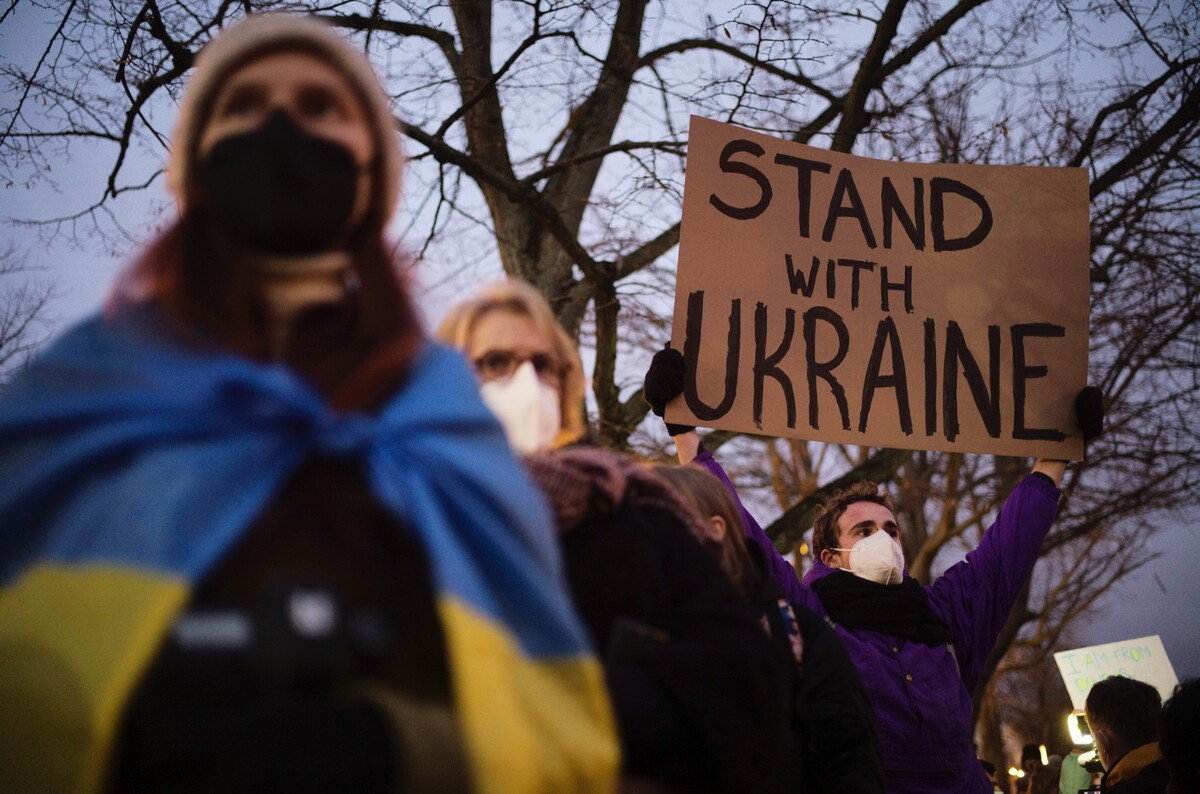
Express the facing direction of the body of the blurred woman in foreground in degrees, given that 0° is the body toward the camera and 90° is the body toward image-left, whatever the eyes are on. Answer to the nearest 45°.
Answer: approximately 0°

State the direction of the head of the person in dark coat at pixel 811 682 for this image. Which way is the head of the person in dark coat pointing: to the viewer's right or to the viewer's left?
to the viewer's right

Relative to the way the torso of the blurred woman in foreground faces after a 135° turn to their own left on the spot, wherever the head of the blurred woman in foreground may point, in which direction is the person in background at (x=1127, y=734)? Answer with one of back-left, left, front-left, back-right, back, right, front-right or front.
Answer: front

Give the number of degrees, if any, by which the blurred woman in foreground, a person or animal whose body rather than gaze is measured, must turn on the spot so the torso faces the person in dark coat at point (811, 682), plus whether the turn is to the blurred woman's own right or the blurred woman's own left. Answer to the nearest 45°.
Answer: approximately 135° to the blurred woman's own left

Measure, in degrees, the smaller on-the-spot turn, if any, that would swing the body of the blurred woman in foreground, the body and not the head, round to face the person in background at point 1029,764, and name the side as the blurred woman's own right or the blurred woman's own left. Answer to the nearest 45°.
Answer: approximately 135° to the blurred woman's own left

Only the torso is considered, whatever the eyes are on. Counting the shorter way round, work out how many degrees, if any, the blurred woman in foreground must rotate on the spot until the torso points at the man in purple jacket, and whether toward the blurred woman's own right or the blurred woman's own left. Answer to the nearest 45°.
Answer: approximately 135° to the blurred woman's own left
